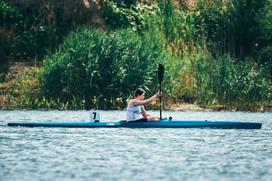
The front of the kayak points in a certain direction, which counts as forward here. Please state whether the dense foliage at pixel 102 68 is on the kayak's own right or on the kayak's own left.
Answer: on the kayak's own left

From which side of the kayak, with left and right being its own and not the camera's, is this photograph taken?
right
